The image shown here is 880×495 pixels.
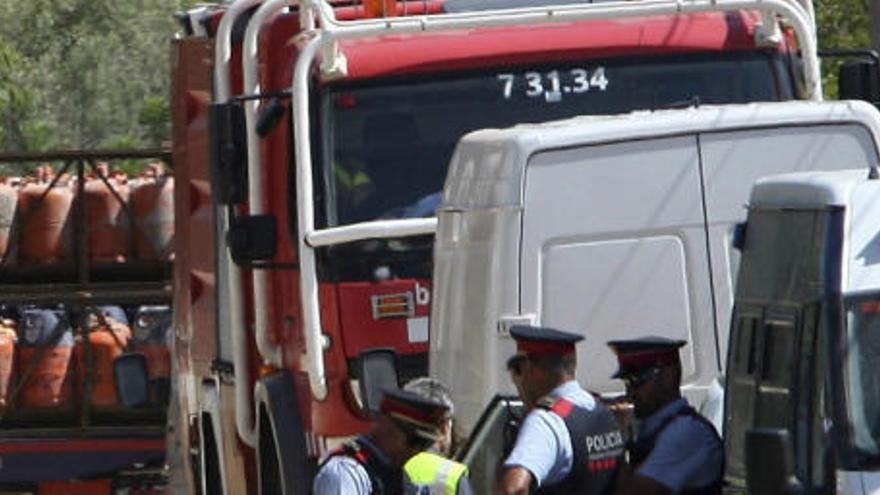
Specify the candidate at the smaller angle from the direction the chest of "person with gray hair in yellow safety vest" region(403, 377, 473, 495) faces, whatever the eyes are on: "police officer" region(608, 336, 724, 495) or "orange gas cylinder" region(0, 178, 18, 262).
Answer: the police officer

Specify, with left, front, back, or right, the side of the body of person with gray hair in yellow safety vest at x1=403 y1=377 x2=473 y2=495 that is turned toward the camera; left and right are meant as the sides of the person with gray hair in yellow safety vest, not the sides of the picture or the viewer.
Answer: back

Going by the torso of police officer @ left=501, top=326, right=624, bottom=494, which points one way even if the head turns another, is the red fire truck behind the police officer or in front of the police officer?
in front

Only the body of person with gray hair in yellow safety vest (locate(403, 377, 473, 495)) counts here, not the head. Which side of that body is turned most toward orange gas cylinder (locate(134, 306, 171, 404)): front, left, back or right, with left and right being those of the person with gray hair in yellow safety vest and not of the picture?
left

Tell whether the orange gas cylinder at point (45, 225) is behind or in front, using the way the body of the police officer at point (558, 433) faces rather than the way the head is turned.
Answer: in front

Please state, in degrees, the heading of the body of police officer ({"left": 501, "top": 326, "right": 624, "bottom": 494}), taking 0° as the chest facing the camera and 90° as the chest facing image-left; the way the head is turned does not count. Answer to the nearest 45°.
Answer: approximately 135°

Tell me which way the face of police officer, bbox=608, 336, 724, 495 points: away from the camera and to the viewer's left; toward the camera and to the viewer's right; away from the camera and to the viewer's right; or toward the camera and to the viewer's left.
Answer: toward the camera and to the viewer's left

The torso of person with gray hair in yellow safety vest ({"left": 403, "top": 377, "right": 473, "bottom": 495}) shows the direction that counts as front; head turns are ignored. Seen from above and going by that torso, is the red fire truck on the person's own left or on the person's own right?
on the person's own left

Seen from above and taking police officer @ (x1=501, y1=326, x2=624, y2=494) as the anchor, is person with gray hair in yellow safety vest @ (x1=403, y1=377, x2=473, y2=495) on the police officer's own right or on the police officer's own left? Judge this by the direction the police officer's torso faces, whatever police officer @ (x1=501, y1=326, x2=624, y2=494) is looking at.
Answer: on the police officer's own left

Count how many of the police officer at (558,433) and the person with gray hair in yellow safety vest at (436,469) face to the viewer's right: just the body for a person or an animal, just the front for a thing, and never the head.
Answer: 0
